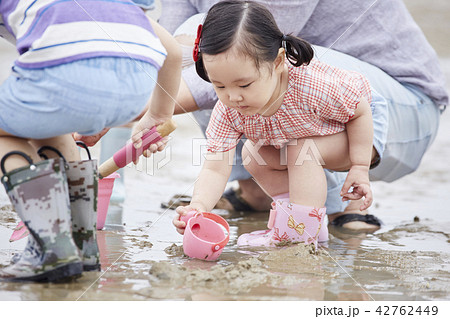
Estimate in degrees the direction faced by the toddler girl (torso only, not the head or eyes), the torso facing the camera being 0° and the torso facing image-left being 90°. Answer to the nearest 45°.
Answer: approximately 45°

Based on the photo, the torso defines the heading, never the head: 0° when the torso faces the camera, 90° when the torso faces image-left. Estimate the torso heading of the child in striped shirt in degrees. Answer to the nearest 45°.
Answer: approximately 135°

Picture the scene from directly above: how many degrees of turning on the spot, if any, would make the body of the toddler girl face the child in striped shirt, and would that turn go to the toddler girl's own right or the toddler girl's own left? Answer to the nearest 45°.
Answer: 0° — they already face them

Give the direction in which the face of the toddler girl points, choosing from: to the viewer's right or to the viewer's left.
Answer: to the viewer's left

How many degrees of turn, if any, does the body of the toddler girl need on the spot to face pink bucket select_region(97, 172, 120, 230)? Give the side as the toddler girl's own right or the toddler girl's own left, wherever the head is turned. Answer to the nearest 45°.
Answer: approximately 45° to the toddler girl's own right
